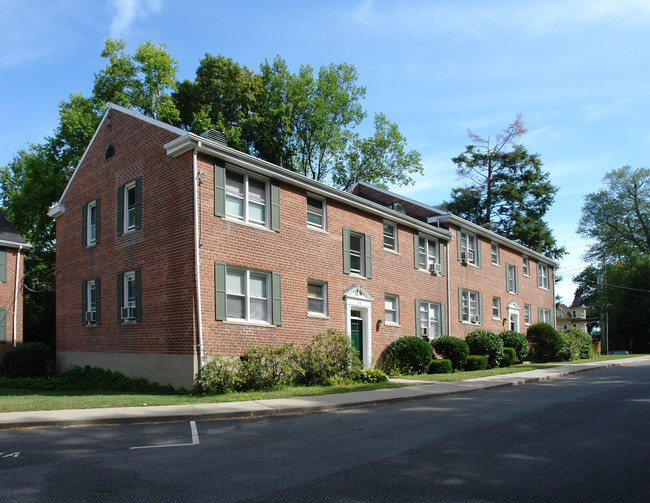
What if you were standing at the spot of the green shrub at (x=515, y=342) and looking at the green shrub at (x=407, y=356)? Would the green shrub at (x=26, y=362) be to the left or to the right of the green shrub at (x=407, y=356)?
right

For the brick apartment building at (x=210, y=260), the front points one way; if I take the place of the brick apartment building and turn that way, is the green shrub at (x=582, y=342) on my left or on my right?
on my left

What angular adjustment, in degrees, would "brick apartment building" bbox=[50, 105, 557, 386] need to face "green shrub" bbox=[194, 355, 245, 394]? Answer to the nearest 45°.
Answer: approximately 45° to its right

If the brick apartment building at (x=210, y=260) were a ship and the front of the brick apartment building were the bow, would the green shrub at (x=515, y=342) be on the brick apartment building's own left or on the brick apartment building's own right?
on the brick apartment building's own left

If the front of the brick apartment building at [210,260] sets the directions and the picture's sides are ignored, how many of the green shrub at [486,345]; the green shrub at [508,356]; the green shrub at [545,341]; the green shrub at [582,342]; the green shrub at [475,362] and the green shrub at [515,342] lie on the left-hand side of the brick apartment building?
6

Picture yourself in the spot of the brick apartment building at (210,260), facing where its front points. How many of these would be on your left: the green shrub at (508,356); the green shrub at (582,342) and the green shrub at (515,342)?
3

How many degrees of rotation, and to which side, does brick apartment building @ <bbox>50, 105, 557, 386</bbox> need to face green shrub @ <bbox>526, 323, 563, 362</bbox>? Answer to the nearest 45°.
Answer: approximately 90° to its left

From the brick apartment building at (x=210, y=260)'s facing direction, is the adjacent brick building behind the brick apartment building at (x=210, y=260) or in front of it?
behind
